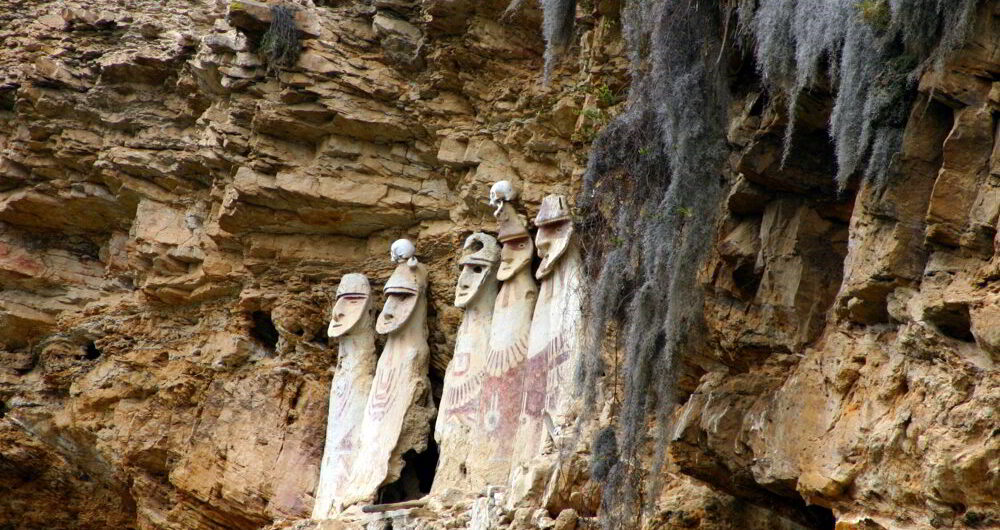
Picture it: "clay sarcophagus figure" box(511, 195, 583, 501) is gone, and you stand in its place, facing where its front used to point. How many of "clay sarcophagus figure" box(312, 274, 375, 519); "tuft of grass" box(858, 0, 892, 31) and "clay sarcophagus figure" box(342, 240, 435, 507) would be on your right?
2

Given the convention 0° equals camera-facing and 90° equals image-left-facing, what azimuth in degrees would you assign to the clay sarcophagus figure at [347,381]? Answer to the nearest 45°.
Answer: approximately 45°

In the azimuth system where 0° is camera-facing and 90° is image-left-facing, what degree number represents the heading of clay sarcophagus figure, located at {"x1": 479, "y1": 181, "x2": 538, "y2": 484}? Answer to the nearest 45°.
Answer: approximately 45°

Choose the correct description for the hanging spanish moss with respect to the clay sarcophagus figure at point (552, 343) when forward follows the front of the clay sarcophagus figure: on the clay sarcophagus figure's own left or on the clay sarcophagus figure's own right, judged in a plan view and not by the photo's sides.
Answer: on the clay sarcophagus figure's own left
